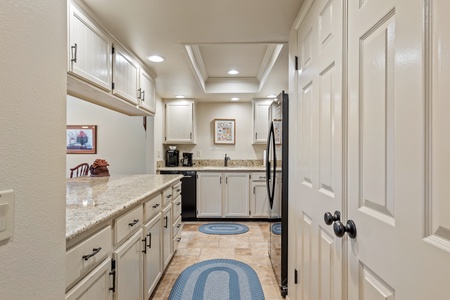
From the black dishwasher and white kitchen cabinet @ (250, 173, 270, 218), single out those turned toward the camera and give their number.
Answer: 2

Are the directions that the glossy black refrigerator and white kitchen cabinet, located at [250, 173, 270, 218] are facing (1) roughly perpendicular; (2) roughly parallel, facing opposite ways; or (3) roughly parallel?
roughly perpendicular

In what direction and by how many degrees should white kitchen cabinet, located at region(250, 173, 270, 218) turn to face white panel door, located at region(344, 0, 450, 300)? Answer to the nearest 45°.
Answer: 0° — it already faces it

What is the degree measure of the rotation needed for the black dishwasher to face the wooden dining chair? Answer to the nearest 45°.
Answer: approximately 90° to its right

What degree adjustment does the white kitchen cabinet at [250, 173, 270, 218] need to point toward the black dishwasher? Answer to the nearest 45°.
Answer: approximately 90° to its right

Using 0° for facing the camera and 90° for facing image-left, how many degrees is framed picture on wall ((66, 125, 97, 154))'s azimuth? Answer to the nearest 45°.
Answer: approximately 0°

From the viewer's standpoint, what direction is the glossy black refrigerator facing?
to the viewer's left
